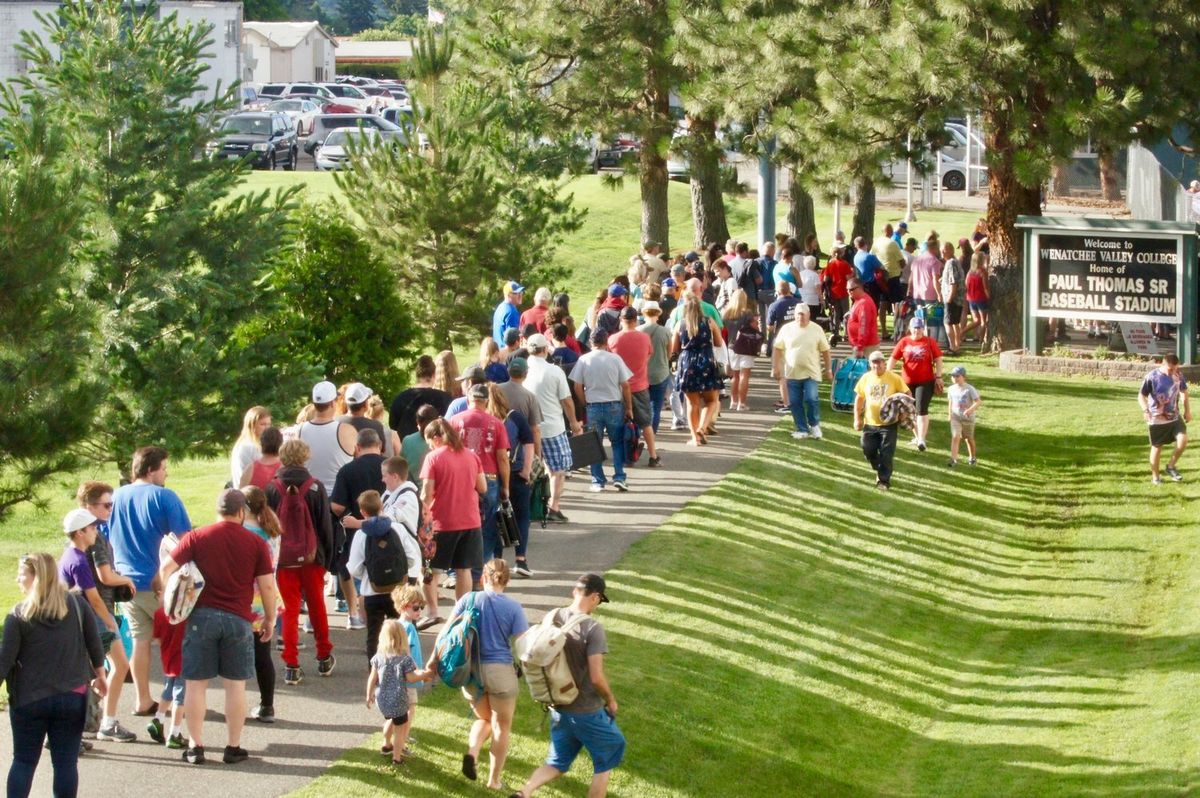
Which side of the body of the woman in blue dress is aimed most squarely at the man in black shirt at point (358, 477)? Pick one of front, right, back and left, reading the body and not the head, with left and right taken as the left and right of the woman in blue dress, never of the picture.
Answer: back

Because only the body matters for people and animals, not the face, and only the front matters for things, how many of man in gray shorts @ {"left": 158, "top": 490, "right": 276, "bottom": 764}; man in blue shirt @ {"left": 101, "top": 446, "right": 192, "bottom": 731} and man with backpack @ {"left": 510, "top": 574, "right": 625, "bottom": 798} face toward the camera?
0

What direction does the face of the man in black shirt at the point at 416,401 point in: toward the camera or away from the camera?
away from the camera

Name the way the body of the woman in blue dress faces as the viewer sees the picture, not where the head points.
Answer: away from the camera

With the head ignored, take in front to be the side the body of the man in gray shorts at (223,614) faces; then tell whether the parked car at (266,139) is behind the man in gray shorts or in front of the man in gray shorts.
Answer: in front

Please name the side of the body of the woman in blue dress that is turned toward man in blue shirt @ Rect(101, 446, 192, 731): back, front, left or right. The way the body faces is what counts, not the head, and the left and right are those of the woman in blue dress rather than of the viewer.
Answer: back

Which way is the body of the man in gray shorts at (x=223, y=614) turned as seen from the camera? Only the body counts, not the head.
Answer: away from the camera

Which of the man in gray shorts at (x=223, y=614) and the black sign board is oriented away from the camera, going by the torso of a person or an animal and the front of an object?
the man in gray shorts

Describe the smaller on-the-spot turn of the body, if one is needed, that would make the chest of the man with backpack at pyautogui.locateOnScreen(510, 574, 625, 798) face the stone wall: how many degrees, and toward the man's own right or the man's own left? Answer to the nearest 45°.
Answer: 0° — they already face it

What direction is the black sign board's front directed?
toward the camera

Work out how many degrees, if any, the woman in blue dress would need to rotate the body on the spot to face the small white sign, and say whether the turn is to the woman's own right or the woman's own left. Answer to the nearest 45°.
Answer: approximately 45° to the woman's own right

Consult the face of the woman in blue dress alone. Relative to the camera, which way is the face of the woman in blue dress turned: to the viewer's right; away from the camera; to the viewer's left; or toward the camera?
away from the camera

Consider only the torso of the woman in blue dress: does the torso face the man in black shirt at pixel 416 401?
no

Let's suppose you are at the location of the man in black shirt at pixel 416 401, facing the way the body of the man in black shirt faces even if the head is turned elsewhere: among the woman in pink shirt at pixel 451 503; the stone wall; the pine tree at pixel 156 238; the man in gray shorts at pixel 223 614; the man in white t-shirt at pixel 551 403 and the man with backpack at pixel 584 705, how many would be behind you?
3

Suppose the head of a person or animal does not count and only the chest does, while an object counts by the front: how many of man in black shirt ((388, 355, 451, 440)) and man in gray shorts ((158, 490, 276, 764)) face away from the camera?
2

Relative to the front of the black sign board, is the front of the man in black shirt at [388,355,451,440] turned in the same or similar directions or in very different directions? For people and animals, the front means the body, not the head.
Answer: very different directions

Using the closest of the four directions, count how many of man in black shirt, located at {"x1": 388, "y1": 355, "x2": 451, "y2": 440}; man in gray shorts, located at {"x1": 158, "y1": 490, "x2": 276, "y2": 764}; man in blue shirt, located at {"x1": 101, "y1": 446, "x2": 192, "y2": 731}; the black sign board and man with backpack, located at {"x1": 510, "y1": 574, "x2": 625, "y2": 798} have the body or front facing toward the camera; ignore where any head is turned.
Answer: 1

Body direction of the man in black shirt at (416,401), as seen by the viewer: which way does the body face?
away from the camera

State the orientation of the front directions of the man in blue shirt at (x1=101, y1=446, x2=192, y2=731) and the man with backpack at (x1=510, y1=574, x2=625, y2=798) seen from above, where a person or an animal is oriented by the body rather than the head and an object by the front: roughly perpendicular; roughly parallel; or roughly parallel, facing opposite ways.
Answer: roughly parallel

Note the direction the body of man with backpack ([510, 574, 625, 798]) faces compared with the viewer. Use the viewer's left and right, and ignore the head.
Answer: facing away from the viewer and to the right of the viewer

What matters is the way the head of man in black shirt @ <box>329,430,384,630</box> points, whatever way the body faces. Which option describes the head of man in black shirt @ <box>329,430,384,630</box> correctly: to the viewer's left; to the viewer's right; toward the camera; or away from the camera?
away from the camera

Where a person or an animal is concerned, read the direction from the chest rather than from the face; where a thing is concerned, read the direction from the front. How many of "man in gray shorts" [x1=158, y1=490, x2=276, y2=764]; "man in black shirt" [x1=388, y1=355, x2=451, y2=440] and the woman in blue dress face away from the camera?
3
